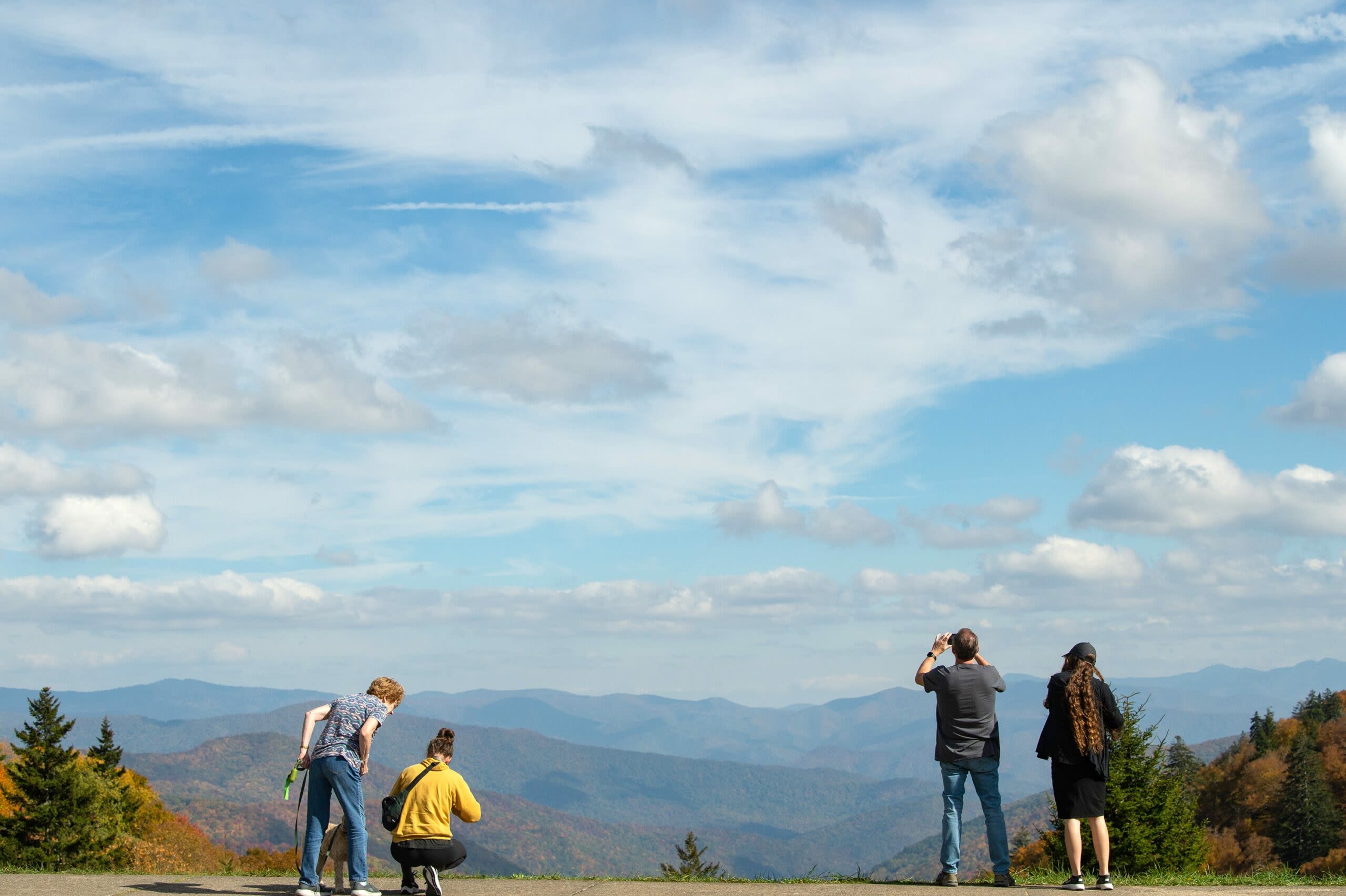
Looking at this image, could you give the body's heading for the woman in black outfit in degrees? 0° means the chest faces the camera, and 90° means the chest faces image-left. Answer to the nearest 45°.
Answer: approximately 180°

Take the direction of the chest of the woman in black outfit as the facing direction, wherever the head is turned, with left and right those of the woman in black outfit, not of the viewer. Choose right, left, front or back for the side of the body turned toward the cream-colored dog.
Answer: left

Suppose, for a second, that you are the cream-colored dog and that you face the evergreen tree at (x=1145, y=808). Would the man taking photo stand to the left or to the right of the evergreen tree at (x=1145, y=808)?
right

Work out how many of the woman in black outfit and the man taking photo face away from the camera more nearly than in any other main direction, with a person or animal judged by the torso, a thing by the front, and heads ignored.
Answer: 2

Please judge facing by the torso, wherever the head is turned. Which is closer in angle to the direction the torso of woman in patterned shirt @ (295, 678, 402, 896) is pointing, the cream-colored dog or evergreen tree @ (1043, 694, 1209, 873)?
the evergreen tree

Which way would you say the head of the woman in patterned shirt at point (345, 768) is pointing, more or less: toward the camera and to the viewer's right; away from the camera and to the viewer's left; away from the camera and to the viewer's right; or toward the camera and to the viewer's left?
away from the camera and to the viewer's right

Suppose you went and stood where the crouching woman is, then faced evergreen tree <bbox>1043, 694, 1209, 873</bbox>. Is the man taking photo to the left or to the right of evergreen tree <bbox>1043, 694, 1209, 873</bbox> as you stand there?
right

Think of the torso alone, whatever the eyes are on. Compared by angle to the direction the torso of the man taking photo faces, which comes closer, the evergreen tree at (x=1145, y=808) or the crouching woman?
the evergreen tree

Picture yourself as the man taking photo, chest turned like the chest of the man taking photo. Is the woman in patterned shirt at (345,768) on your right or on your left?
on your left

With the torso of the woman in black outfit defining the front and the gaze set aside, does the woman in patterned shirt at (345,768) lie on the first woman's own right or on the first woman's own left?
on the first woman's own left

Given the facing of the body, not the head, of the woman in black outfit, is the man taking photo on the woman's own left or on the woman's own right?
on the woman's own left

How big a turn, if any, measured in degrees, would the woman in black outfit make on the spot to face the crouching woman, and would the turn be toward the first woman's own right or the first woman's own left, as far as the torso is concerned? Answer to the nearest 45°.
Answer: approximately 90° to the first woman's own left

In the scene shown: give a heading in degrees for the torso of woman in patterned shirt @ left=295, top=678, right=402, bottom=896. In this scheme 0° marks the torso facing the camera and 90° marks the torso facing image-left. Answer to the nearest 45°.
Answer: approximately 225°

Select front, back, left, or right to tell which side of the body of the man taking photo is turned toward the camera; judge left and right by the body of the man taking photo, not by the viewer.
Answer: back
